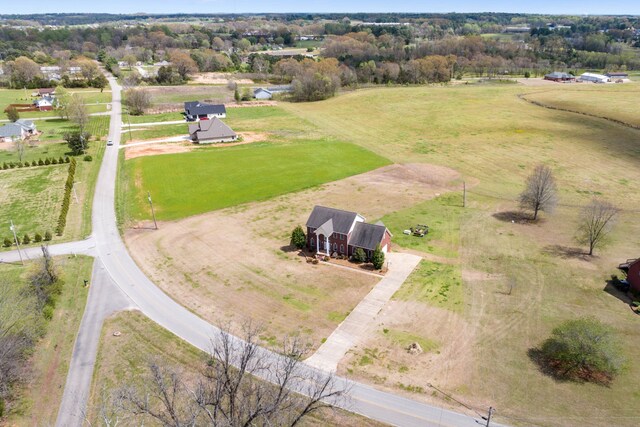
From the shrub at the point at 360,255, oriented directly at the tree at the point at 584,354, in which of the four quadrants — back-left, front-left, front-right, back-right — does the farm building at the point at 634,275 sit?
front-left

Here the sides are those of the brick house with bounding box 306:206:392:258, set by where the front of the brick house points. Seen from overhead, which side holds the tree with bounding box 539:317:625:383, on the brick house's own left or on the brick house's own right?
on the brick house's own left

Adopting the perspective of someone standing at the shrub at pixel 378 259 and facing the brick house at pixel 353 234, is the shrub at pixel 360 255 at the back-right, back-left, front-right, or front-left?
front-left

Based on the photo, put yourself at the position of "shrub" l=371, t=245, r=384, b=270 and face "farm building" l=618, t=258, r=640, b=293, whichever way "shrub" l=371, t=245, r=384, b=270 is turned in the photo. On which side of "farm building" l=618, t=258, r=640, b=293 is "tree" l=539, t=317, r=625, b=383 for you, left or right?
right

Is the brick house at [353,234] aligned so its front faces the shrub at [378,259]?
no

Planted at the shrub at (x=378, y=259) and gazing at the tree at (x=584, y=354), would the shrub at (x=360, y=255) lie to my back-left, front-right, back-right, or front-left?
back-right

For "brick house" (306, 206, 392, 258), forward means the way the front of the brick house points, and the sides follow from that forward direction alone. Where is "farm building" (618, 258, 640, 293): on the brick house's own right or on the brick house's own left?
on the brick house's own left

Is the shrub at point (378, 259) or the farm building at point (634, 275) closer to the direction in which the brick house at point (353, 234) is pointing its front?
the shrub

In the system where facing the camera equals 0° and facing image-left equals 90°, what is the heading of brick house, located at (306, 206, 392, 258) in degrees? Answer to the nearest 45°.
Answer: approximately 45°
